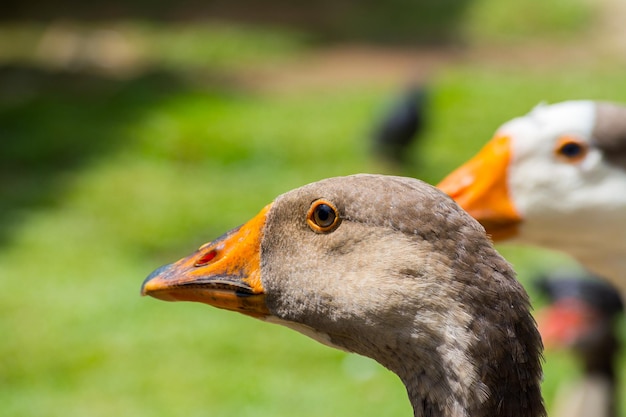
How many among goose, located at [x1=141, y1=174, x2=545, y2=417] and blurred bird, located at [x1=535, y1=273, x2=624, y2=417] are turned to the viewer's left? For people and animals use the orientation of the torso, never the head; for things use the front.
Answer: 2

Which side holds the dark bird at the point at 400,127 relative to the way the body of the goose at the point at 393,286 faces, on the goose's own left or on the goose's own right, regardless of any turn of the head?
on the goose's own right

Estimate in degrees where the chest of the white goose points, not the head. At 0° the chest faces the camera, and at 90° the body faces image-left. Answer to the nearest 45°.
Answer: approximately 90°

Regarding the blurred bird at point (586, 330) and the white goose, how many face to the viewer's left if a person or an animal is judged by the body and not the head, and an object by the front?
2

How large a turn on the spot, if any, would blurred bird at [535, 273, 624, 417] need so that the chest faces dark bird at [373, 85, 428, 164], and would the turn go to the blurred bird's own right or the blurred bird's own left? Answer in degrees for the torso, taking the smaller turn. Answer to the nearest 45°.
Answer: approximately 45° to the blurred bird's own right

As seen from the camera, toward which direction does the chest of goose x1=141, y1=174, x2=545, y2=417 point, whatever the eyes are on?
to the viewer's left

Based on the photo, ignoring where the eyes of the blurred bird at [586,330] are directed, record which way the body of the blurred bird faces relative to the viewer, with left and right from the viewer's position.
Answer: facing to the left of the viewer
